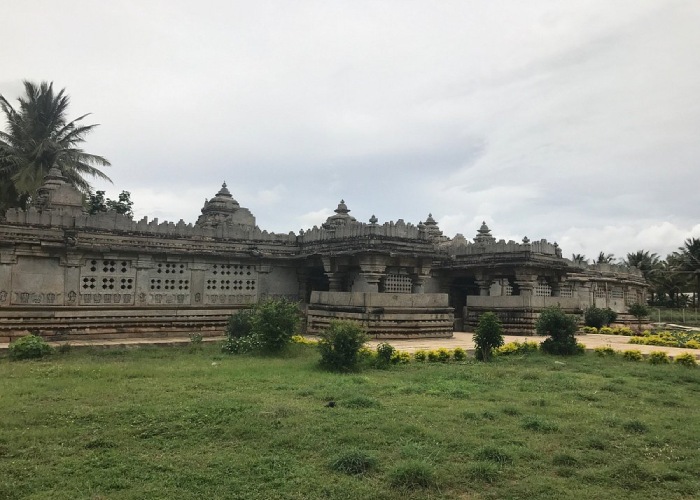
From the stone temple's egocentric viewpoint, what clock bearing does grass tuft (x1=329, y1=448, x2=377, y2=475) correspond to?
The grass tuft is roughly at 1 o'clock from the stone temple.

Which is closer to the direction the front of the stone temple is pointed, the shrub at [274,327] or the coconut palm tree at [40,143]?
the shrub

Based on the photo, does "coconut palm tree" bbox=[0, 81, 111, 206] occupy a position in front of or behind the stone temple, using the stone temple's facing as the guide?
behind

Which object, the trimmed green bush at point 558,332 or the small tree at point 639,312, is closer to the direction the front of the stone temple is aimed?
the trimmed green bush

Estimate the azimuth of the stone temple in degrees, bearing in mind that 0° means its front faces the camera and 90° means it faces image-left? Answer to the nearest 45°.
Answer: approximately 315°

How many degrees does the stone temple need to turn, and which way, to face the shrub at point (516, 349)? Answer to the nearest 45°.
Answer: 0° — it already faces it

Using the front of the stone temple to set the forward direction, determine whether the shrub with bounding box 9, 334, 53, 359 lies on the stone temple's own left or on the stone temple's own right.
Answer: on the stone temple's own right
